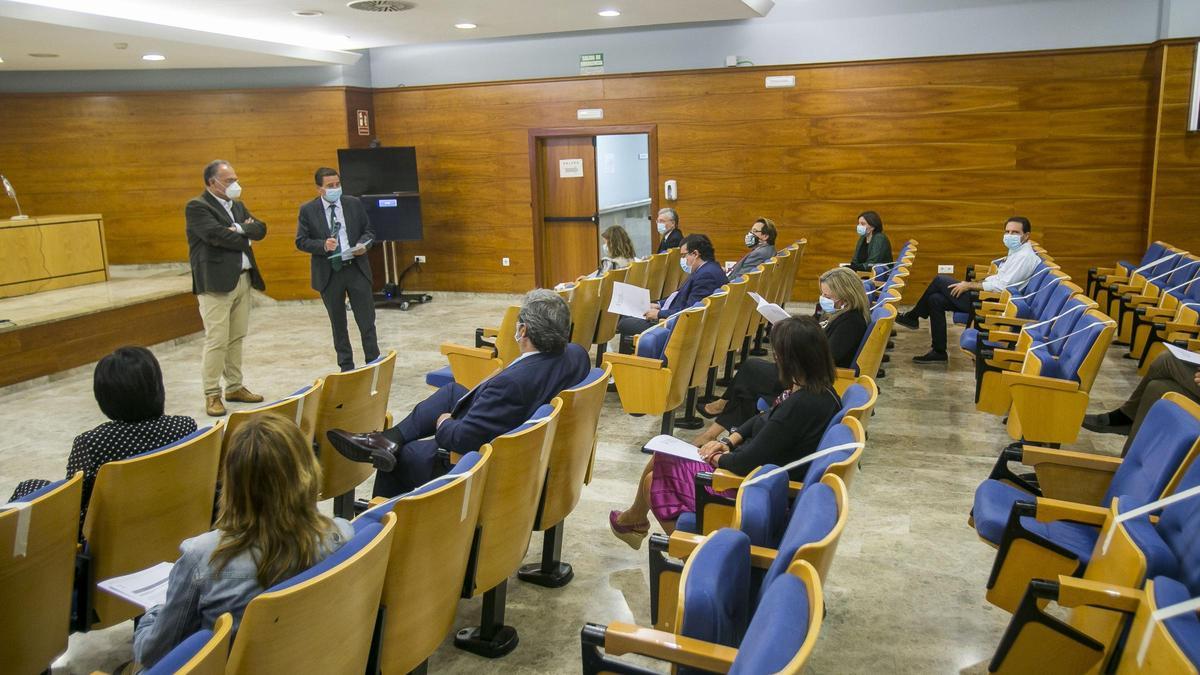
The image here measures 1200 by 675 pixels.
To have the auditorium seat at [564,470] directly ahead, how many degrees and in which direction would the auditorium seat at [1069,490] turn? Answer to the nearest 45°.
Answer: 0° — it already faces it

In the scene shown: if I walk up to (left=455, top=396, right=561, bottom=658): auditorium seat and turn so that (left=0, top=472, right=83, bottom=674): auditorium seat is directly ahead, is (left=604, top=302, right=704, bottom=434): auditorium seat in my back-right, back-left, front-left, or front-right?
back-right

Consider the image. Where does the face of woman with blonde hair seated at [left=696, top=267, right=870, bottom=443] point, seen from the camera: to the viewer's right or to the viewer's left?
to the viewer's left

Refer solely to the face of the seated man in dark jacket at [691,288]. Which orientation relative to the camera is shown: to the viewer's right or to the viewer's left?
to the viewer's left

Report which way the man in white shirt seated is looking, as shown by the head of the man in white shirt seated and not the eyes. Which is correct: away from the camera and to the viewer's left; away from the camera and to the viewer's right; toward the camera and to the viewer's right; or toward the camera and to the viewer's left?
toward the camera and to the viewer's left

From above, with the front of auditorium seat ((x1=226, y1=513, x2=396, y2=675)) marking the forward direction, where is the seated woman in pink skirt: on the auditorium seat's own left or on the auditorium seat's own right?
on the auditorium seat's own right

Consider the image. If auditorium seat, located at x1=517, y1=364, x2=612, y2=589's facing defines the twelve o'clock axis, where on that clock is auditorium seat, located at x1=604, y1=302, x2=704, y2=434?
auditorium seat, located at x1=604, y1=302, x2=704, y2=434 is roughly at 2 o'clock from auditorium seat, located at x1=517, y1=364, x2=612, y2=589.

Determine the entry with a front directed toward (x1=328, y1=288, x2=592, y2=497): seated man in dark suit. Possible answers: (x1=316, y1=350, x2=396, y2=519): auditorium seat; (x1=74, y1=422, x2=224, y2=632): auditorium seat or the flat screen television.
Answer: the flat screen television

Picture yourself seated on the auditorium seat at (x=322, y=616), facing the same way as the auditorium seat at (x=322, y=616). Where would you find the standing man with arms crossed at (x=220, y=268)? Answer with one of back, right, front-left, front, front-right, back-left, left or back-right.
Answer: front-right

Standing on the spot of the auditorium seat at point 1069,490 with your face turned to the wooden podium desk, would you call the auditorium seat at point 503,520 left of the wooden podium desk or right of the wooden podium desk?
left

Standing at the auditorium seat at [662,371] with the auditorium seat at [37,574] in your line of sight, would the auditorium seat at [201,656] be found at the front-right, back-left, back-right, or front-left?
front-left

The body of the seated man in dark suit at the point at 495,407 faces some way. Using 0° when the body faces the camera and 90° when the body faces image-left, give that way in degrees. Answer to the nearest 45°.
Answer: approximately 90°

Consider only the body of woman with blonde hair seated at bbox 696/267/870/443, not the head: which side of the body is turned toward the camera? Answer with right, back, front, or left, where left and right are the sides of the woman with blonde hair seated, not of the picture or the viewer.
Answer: left

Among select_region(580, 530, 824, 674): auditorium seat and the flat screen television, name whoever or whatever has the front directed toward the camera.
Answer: the flat screen television

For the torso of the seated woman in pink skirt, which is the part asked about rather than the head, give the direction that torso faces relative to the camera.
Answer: to the viewer's left

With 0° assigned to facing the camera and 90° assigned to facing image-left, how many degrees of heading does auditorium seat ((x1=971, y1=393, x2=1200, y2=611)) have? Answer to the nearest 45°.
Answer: approximately 90°

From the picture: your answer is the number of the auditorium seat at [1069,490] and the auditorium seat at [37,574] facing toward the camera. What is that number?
0

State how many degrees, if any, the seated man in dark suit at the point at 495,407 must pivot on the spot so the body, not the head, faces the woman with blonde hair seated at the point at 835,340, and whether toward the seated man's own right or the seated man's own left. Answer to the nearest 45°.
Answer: approximately 135° to the seated man's own right
